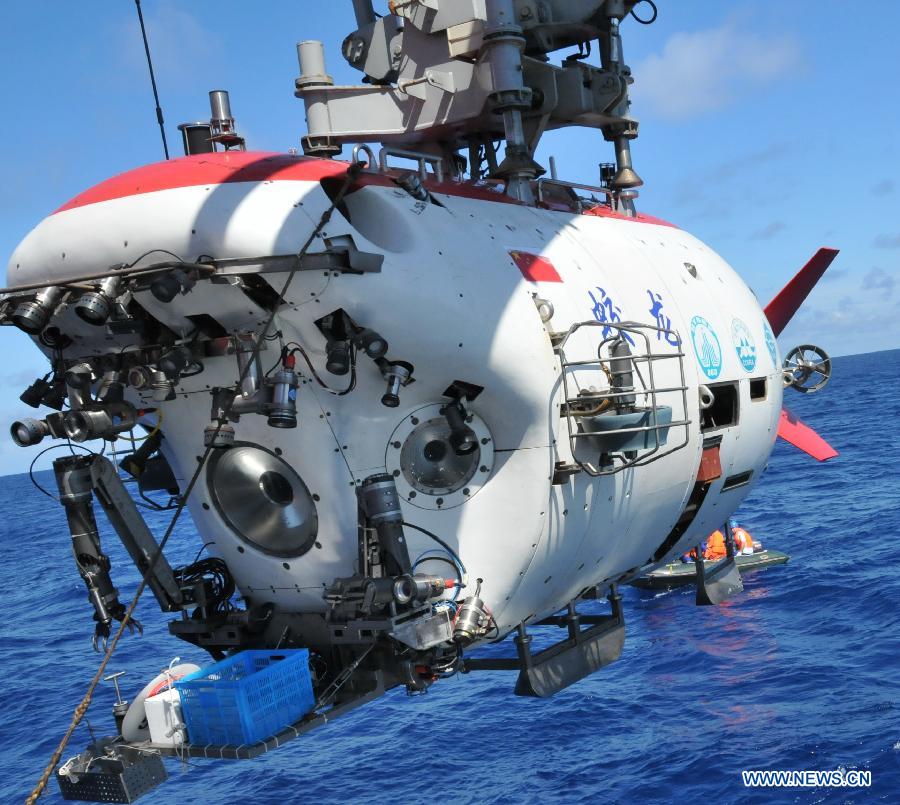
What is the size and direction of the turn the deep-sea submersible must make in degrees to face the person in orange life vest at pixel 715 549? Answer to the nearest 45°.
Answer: approximately 135° to its right

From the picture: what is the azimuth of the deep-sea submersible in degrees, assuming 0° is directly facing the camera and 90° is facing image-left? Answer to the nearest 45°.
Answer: approximately 45°

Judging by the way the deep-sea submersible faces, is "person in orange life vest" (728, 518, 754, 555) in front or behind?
behind
